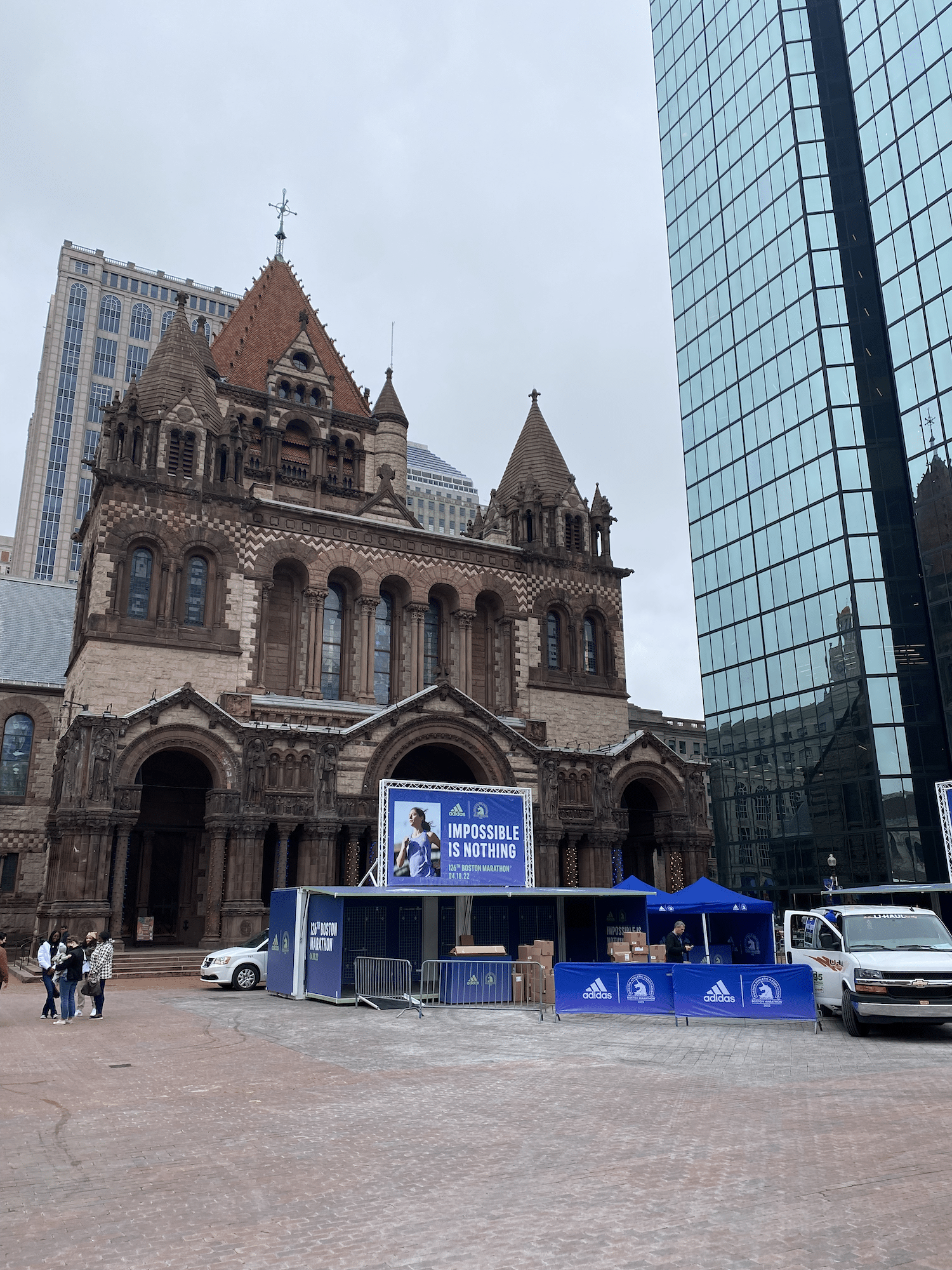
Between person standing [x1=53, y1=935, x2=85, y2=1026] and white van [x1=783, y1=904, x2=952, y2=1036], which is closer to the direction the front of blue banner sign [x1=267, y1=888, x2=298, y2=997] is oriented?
the person standing

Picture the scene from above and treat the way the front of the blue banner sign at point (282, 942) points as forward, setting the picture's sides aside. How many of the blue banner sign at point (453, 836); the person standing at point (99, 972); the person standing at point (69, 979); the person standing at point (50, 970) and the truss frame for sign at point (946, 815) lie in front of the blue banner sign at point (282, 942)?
3

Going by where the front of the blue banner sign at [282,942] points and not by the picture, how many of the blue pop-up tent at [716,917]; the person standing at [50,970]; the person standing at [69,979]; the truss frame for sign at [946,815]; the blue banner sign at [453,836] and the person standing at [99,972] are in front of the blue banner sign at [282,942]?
3

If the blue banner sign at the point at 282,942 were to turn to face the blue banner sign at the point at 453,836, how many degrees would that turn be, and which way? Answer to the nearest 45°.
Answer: approximately 135° to its left

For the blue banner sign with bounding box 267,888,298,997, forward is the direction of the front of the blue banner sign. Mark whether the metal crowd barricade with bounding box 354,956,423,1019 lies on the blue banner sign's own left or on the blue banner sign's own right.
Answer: on the blue banner sign's own left

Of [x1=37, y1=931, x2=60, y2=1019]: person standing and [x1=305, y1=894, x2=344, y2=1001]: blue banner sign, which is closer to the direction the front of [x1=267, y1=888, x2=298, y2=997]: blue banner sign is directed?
the person standing

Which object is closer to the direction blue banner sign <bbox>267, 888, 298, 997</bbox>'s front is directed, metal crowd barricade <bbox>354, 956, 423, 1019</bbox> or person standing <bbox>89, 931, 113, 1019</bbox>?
the person standing

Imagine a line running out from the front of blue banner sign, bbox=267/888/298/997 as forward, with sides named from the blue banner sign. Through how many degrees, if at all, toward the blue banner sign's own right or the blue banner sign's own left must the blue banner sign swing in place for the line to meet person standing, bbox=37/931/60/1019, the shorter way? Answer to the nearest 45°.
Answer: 0° — it already faces them

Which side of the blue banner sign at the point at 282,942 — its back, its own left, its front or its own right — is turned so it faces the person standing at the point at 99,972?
front

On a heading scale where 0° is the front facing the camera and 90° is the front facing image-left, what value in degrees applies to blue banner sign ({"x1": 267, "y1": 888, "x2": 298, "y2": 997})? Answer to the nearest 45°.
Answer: approximately 45°
